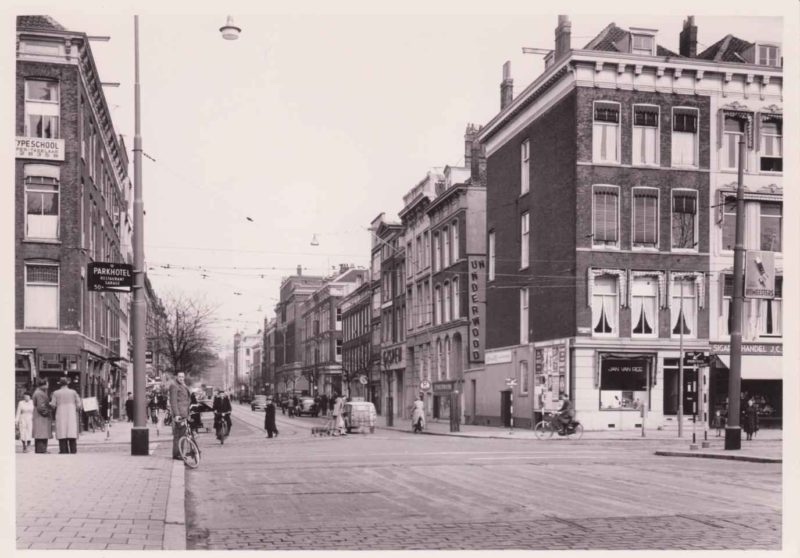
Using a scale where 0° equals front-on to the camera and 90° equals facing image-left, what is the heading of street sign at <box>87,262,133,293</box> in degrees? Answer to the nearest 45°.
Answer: approximately 0°

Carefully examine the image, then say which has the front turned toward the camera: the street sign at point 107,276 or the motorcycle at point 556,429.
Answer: the street sign

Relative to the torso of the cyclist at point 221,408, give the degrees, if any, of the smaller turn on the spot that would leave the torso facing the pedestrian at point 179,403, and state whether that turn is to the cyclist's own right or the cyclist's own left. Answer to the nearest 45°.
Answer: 0° — they already face them

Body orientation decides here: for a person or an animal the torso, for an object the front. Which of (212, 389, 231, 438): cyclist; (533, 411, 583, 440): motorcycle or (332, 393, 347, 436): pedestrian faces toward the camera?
the cyclist

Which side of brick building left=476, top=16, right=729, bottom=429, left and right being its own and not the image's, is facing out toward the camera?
front

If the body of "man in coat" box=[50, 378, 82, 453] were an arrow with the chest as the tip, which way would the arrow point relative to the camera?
away from the camera

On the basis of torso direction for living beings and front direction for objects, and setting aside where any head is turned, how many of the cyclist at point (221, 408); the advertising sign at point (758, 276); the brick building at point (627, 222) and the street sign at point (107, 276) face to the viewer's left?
0
